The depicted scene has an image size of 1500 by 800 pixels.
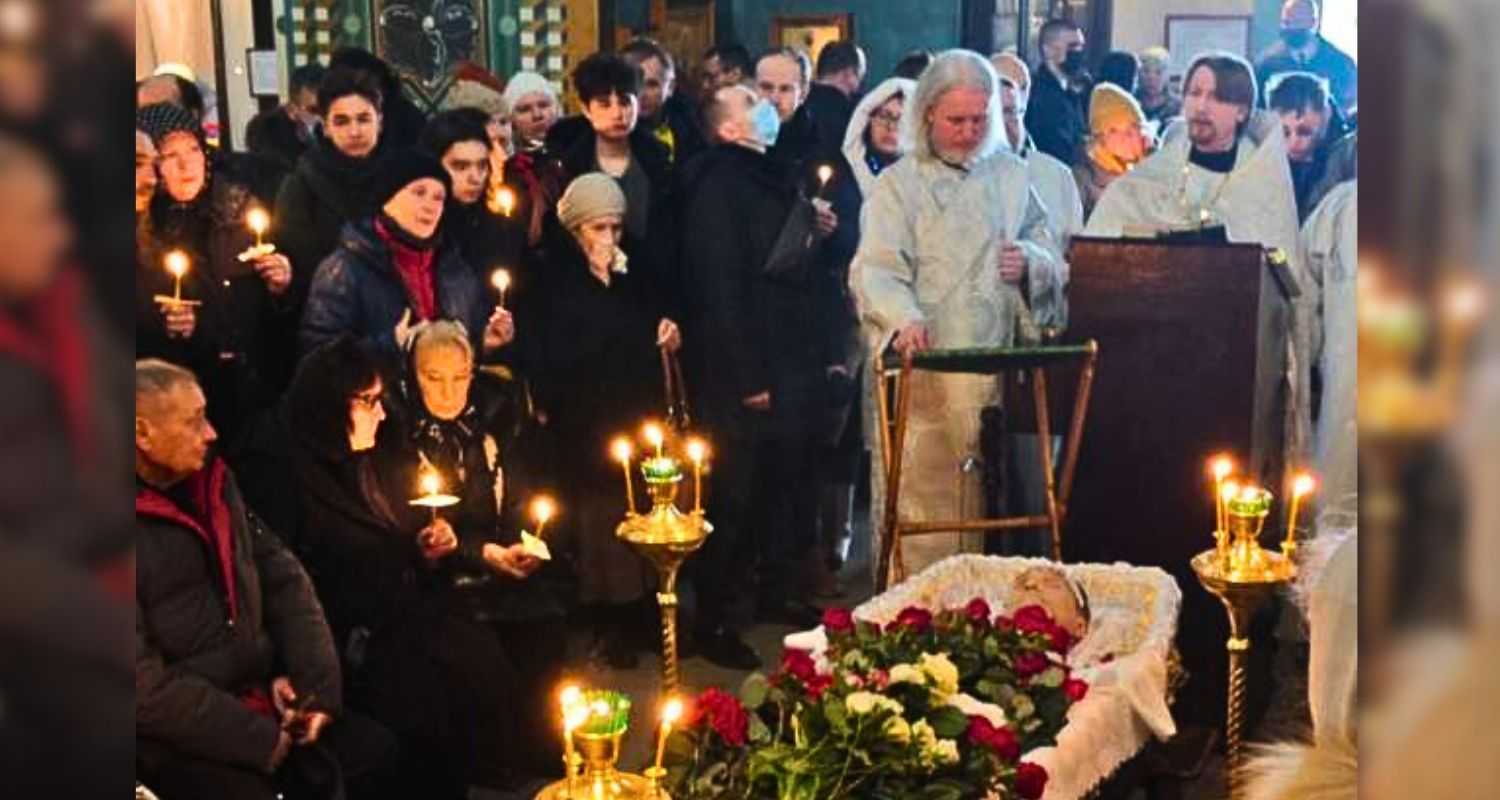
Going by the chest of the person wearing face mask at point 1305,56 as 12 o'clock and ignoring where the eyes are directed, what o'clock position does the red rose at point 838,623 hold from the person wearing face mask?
The red rose is roughly at 1 o'clock from the person wearing face mask.

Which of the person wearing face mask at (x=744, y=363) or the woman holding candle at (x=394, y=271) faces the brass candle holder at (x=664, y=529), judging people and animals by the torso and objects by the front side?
the woman holding candle

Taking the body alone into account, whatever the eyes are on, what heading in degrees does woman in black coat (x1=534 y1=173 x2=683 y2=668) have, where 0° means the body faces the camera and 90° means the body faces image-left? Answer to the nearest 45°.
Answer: approximately 315°

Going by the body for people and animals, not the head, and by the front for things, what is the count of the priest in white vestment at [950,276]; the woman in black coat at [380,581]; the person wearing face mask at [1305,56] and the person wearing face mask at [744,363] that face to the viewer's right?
2

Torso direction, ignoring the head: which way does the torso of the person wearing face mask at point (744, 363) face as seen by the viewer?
to the viewer's right

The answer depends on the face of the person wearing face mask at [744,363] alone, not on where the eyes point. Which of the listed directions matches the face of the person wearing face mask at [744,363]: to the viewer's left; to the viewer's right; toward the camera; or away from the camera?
to the viewer's right

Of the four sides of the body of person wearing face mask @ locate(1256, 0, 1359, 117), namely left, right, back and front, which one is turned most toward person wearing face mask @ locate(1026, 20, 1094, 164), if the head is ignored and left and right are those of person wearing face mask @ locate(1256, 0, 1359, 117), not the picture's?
right

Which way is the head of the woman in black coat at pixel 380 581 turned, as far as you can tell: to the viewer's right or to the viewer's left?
to the viewer's right

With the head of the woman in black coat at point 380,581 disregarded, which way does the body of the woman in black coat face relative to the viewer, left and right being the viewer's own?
facing to the right of the viewer
